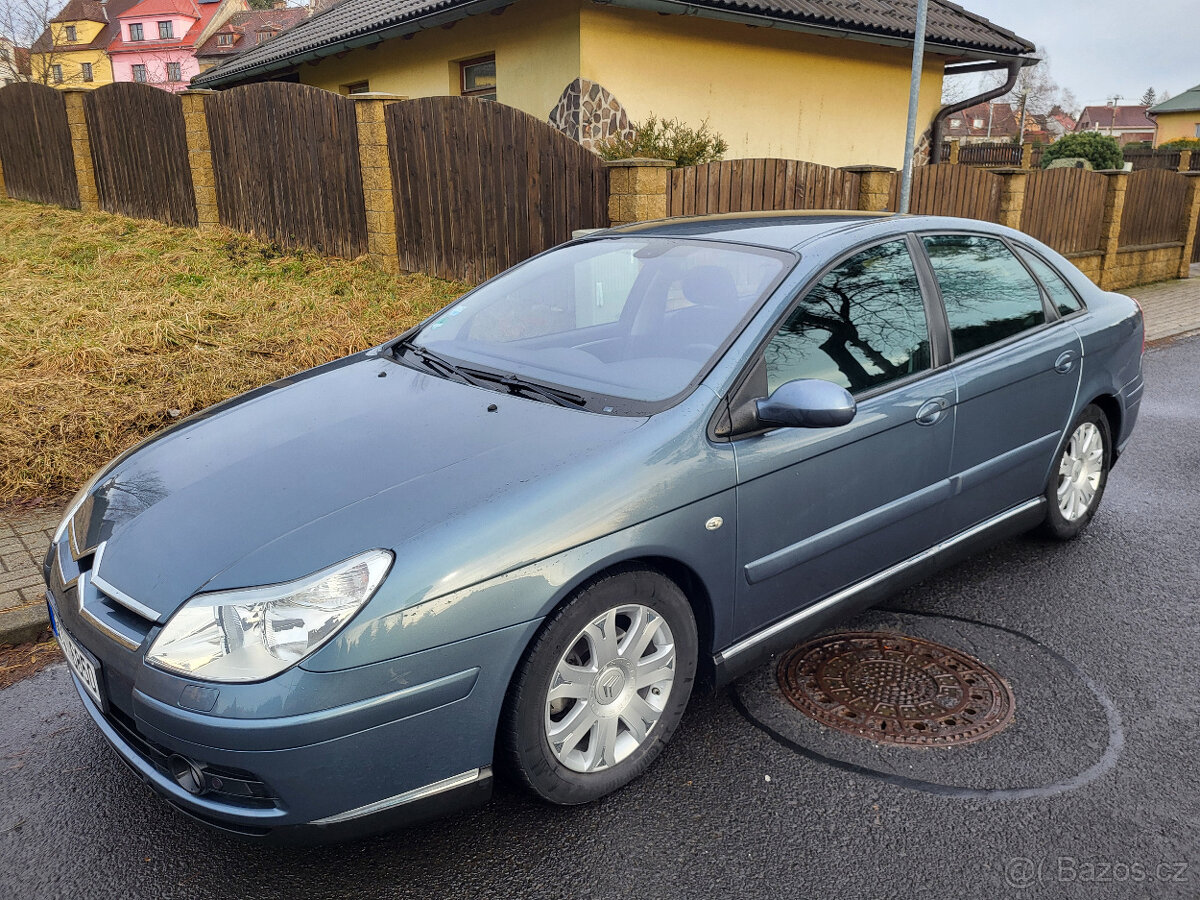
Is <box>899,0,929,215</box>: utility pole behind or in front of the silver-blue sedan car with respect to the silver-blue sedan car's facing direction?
behind

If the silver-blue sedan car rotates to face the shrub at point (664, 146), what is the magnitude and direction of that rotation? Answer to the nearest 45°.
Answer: approximately 135° to its right

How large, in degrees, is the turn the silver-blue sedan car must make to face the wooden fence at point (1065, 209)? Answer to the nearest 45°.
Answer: approximately 180°

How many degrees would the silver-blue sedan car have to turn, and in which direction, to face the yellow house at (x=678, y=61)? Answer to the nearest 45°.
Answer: approximately 135° to its right

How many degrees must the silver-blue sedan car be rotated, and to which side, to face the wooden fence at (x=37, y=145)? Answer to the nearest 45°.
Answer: approximately 90° to its right

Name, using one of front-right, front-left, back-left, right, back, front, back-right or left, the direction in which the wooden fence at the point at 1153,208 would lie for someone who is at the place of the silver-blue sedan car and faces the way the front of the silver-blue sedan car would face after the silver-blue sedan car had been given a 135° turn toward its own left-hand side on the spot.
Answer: front-left

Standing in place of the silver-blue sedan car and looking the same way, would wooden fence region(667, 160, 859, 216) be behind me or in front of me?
behind

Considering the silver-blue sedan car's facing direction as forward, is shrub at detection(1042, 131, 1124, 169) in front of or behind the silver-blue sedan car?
behind

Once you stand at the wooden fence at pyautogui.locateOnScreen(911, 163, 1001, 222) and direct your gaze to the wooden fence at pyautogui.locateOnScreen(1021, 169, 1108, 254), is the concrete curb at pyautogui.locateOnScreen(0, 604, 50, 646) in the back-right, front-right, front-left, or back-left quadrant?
back-right

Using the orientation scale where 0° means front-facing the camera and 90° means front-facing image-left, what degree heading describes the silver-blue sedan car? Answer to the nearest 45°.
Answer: approximately 45°
